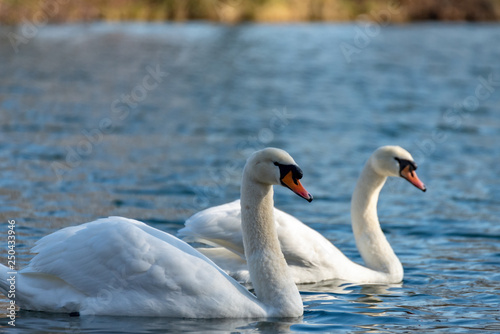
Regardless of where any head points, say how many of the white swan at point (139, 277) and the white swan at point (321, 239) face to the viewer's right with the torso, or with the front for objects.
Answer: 2

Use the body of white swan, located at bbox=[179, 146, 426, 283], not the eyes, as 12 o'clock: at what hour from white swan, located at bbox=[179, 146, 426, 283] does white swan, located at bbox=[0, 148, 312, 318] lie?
white swan, located at bbox=[0, 148, 312, 318] is roughly at 4 o'clock from white swan, located at bbox=[179, 146, 426, 283].

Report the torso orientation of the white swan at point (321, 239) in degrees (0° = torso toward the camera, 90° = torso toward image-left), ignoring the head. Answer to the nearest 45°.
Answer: approximately 270°

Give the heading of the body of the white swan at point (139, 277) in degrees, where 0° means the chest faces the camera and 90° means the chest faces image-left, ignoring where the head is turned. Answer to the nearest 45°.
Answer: approximately 270°

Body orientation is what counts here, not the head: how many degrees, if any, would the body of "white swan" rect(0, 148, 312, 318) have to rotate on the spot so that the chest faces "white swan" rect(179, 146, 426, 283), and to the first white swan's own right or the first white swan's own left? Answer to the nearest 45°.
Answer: approximately 45° to the first white swan's own left

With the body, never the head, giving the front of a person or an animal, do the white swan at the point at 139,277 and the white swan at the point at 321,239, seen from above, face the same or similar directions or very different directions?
same or similar directions
